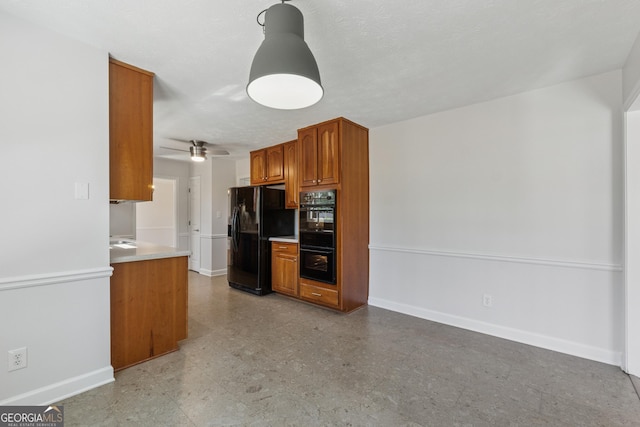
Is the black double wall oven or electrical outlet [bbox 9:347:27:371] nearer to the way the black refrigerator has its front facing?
the electrical outlet

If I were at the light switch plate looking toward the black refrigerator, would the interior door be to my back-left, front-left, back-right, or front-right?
front-left

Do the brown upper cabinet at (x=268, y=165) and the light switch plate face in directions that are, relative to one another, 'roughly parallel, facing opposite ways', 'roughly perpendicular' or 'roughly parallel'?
roughly perpendicular

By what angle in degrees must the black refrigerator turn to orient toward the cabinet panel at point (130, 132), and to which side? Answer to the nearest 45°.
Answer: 0° — it already faces it

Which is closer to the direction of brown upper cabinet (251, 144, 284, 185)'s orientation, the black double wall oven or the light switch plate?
the light switch plate

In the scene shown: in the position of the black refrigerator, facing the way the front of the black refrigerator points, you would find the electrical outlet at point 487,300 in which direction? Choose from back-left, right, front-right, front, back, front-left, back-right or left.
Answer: left

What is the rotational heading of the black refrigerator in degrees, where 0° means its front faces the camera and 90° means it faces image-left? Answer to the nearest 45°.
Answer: approximately 45°

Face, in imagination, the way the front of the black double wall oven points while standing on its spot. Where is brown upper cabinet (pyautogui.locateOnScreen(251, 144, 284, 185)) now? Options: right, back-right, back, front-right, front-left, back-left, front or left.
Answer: right

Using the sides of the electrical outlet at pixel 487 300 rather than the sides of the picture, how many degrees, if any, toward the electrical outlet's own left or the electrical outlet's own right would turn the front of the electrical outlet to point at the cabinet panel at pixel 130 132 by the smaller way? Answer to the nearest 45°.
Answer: approximately 45° to the electrical outlet's own right

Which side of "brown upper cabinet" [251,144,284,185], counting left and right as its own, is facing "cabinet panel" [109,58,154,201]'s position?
front

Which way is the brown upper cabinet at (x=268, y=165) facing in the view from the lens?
facing the viewer and to the left of the viewer
